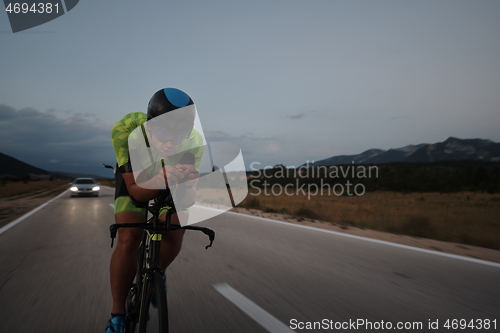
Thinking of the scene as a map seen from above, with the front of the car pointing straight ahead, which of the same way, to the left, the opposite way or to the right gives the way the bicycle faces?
the same way

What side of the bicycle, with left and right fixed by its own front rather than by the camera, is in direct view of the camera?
front

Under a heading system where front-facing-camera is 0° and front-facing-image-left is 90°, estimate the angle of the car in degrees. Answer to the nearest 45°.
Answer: approximately 0°

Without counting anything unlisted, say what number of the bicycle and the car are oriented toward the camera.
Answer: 2

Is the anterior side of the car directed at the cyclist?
yes

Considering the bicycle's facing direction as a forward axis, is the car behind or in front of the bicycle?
behind

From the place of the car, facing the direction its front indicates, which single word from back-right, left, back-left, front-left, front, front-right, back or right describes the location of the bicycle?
front

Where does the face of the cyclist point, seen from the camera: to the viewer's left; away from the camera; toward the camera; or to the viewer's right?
toward the camera
